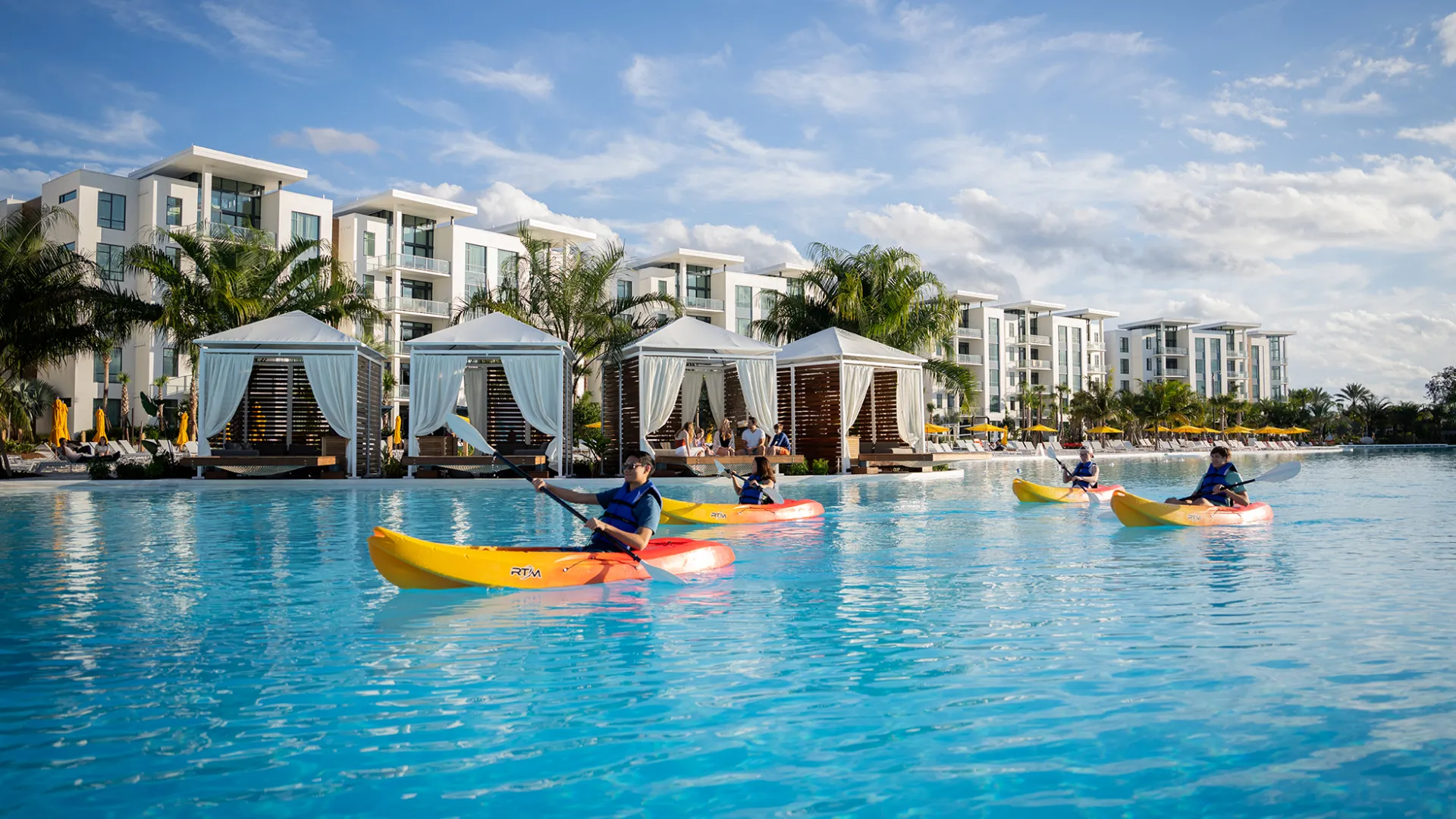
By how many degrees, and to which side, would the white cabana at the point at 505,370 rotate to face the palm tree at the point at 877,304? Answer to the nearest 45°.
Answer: approximately 135° to its left

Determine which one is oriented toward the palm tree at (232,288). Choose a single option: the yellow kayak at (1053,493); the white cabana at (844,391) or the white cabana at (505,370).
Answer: the yellow kayak

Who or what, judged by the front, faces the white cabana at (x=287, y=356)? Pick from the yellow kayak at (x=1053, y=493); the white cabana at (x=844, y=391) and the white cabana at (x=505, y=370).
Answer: the yellow kayak

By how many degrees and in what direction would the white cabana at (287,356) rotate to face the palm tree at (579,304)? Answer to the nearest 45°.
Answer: approximately 135° to its left

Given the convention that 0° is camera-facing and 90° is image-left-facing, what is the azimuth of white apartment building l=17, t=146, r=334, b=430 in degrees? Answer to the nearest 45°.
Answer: approximately 315°

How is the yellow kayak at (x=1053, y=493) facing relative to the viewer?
to the viewer's left

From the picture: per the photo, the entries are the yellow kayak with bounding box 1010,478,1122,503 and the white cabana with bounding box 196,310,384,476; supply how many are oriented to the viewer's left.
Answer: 1

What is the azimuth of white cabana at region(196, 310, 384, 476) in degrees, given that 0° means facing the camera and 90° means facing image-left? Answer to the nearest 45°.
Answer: approximately 0°

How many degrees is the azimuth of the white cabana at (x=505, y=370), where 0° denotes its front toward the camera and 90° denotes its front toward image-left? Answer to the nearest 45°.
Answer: approximately 0°
